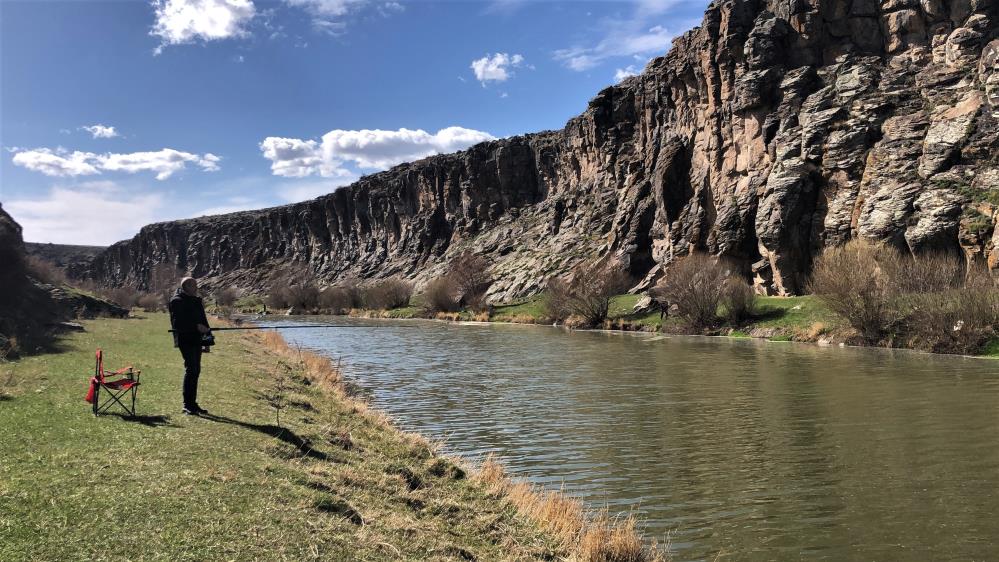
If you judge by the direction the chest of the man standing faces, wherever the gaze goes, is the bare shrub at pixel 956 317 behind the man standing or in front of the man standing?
in front

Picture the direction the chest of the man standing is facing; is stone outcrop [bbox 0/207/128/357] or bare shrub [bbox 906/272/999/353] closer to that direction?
the bare shrub

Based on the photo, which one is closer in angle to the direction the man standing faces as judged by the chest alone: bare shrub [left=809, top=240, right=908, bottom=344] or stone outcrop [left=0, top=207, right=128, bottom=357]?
the bare shrub

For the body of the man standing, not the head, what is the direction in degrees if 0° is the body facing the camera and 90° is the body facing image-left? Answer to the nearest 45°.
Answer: approximately 270°

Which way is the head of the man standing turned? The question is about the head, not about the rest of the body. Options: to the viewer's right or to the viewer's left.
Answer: to the viewer's right

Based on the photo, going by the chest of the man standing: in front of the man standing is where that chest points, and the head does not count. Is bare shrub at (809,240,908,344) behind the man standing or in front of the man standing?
in front

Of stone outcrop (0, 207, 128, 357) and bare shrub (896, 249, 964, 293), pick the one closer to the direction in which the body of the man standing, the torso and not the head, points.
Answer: the bare shrub

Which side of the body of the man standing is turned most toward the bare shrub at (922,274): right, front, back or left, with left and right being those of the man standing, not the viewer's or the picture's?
front
